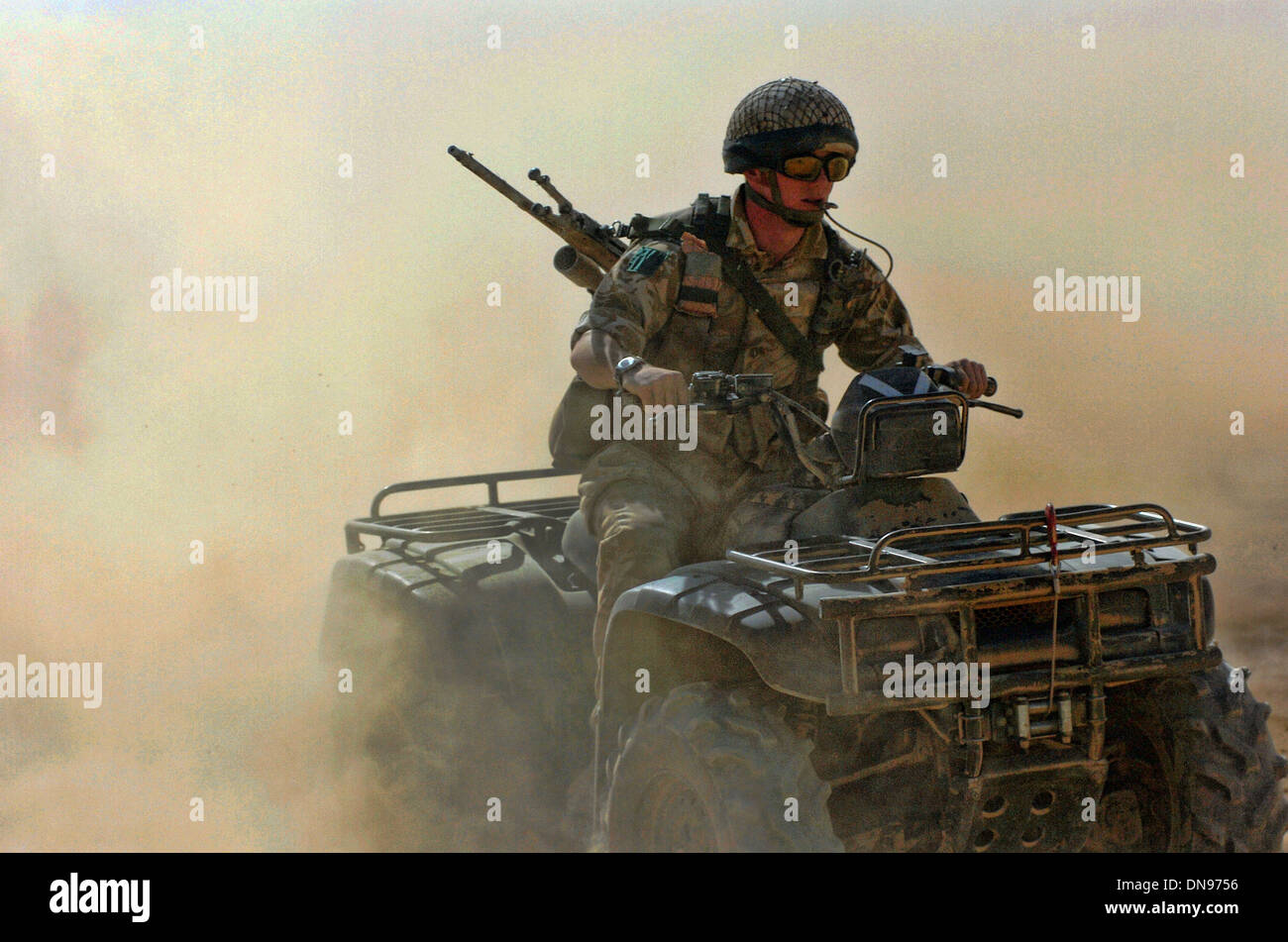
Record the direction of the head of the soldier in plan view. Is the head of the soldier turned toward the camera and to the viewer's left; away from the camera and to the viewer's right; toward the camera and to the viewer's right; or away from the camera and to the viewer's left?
toward the camera and to the viewer's right

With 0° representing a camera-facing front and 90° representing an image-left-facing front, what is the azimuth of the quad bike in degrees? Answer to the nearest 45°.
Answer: approximately 315°

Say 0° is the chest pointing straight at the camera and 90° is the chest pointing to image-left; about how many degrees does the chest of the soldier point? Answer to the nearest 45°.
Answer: approximately 315°
